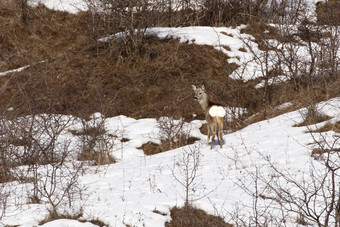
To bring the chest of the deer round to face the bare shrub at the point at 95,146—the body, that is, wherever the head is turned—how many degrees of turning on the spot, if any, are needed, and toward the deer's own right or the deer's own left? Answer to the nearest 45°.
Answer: approximately 45° to the deer's own left

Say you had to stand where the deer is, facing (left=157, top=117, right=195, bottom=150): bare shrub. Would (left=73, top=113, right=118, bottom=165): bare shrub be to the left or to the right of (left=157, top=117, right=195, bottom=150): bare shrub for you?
left

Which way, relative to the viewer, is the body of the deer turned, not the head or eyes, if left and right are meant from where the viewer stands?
facing away from the viewer and to the left of the viewer
